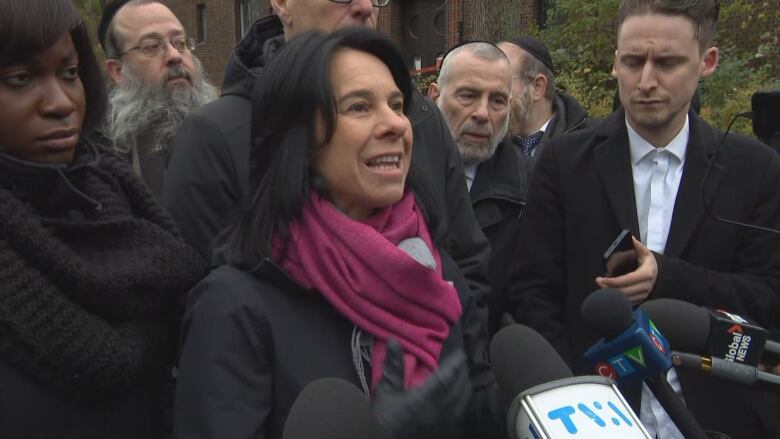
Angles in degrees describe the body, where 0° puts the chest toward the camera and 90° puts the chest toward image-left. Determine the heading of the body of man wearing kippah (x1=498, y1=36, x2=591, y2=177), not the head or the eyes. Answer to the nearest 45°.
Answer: approximately 45°

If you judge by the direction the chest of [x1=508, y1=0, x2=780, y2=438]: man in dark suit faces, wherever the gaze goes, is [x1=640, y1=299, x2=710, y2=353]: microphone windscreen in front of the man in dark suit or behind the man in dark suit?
in front

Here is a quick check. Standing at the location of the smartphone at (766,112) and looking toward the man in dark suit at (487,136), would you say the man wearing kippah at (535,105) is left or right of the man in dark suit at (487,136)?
right

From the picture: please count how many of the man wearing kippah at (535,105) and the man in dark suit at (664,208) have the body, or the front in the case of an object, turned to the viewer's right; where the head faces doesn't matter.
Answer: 0

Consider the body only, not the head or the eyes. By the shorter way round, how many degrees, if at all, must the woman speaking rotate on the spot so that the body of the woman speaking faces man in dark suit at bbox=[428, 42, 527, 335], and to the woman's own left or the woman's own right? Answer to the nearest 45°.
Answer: approximately 135° to the woman's own left

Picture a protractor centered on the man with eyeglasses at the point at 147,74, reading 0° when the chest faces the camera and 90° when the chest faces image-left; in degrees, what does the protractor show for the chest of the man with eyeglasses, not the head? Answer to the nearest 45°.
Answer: approximately 315°

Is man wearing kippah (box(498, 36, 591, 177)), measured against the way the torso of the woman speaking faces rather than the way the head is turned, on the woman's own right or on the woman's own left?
on the woman's own left

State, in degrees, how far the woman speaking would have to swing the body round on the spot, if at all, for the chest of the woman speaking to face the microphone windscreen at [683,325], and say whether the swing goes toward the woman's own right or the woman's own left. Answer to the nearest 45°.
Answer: approximately 45° to the woman's own left

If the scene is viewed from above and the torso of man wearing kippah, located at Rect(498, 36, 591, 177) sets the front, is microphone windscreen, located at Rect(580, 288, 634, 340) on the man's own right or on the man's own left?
on the man's own left

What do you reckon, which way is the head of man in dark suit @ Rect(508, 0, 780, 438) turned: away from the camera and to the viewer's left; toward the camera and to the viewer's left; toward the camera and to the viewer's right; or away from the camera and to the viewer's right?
toward the camera and to the viewer's left

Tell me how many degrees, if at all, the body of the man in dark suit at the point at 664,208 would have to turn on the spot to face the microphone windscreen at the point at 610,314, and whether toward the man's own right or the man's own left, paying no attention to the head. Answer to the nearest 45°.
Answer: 0° — they already face it
